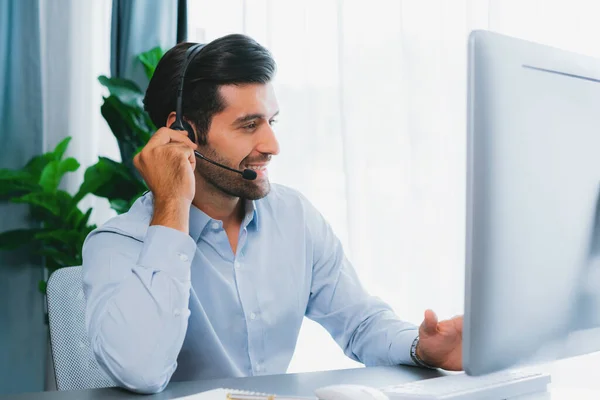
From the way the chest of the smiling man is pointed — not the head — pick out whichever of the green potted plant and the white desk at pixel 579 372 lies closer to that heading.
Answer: the white desk

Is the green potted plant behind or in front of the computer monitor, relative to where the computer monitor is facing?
in front

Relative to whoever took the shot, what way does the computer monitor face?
facing away from the viewer and to the left of the viewer

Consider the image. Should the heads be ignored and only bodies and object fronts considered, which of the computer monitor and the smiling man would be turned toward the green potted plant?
the computer monitor

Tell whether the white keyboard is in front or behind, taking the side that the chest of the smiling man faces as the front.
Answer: in front

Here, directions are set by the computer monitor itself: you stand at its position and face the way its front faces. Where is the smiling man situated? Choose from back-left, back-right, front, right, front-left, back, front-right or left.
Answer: front

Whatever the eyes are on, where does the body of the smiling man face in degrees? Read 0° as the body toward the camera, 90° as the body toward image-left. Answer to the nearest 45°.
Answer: approximately 315°

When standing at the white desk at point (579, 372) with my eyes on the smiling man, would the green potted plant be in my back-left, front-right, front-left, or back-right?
front-right

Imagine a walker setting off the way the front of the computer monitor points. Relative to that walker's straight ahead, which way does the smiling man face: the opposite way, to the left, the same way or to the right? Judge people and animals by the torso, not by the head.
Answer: the opposite way
